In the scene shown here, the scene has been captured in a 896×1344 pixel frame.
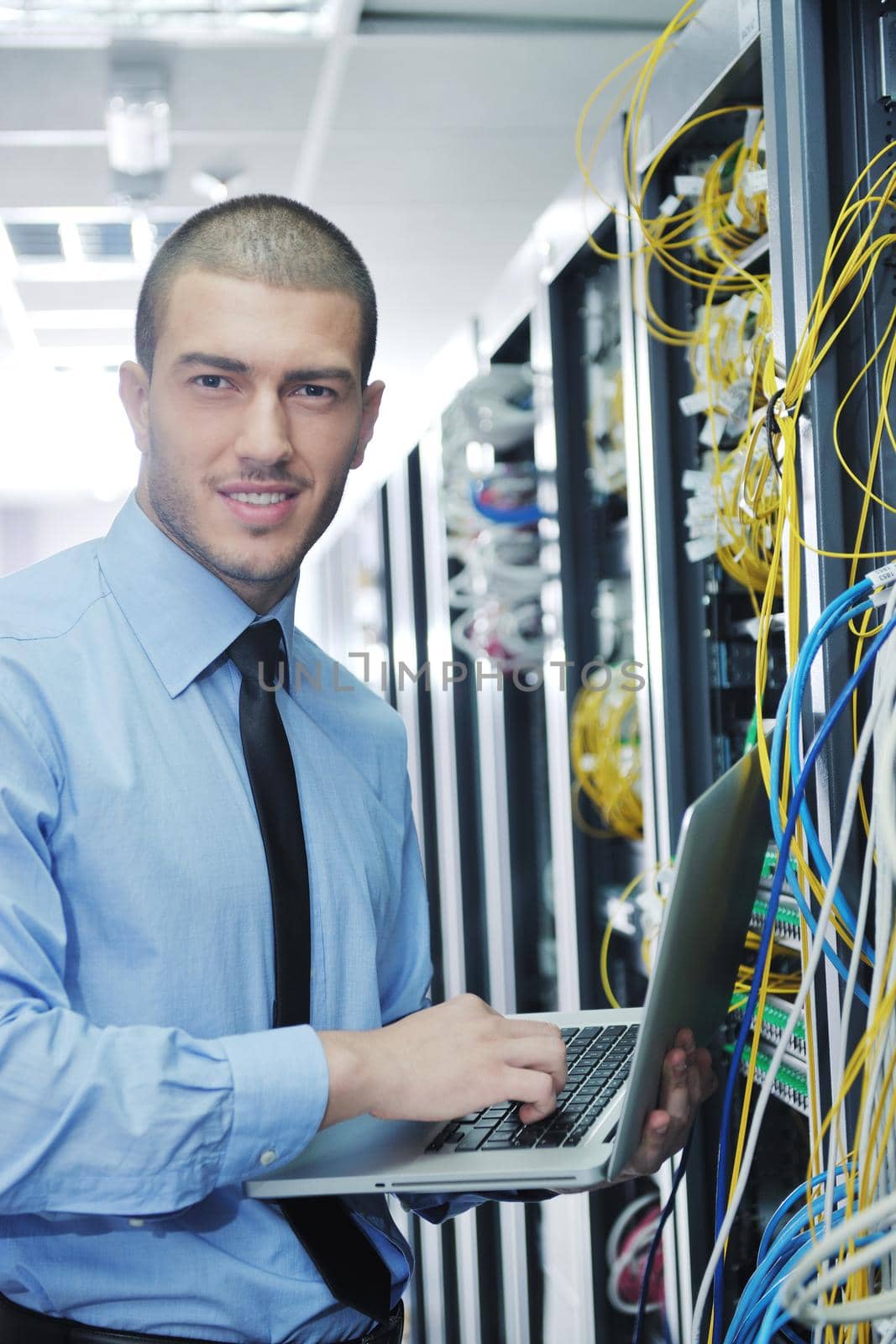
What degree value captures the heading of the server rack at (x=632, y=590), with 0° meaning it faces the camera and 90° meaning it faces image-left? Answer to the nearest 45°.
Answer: approximately 45°

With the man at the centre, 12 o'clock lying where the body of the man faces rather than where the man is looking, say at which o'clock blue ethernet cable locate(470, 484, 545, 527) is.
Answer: The blue ethernet cable is roughly at 8 o'clock from the man.

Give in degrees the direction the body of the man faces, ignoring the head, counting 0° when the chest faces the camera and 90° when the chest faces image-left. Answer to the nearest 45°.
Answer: approximately 315°
